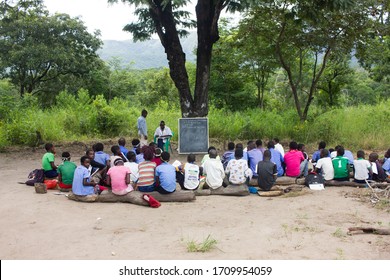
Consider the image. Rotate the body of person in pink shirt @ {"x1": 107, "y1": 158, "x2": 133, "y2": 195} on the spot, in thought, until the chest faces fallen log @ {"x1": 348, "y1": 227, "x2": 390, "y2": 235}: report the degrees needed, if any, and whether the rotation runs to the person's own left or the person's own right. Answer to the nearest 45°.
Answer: approximately 135° to the person's own right

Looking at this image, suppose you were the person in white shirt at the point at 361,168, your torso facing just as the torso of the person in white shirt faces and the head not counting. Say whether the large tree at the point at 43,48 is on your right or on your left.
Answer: on your left

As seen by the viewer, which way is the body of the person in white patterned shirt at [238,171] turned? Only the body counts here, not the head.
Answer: away from the camera

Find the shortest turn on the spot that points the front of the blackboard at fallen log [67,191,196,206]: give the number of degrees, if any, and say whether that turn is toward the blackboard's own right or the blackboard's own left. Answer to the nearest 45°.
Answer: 0° — it already faces it

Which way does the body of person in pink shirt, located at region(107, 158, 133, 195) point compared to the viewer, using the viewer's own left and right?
facing away from the viewer

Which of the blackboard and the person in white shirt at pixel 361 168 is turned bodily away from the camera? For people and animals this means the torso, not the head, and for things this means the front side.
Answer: the person in white shirt

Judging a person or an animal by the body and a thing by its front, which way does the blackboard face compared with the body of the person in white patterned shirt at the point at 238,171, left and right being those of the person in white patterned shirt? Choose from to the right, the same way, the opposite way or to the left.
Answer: the opposite way

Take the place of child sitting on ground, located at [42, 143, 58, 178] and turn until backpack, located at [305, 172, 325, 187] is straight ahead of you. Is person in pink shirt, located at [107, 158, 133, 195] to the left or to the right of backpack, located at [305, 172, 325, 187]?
right

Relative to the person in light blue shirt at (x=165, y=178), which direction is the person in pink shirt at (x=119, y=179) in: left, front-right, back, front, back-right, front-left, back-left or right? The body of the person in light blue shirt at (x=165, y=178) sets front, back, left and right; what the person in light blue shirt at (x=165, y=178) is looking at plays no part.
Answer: left

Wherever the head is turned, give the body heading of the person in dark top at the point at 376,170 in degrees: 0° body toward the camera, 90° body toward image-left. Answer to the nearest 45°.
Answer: approximately 135°

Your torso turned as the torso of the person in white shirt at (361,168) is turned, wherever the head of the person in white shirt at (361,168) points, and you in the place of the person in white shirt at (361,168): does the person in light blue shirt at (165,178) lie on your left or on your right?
on your left

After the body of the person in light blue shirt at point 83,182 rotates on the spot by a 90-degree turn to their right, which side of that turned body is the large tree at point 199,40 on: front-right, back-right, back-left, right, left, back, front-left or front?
left

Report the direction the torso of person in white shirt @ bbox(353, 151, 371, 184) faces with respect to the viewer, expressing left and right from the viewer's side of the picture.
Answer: facing away from the viewer

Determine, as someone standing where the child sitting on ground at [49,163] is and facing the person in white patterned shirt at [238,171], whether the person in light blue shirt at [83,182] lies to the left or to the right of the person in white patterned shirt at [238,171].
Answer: right
